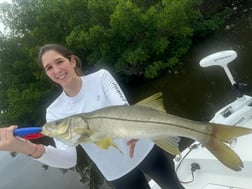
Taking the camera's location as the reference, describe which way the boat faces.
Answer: facing away from the viewer and to the right of the viewer

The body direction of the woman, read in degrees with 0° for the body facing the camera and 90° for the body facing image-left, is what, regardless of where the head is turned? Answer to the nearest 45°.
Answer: approximately 0°

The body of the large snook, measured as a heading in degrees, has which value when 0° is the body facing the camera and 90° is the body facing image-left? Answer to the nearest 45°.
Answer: approximately 90°

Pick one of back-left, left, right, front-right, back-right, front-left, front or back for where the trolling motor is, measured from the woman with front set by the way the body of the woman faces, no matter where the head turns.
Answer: back-left
